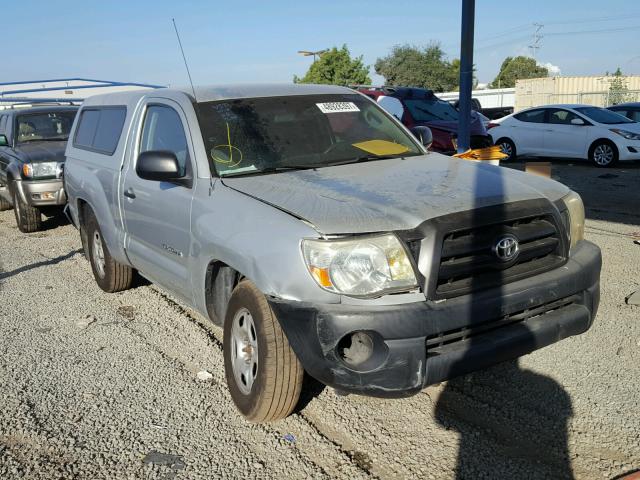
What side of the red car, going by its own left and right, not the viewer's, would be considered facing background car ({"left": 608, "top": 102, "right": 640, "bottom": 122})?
left

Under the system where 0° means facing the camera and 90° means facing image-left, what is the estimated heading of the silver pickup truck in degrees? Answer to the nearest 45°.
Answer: approximately 315°

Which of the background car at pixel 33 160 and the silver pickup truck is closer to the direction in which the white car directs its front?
the silver pickup truck

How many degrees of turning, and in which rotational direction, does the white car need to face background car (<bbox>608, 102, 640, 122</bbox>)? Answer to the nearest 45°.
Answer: approximately 90° to its left

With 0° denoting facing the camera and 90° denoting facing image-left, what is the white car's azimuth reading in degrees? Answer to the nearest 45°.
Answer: approximately 315°

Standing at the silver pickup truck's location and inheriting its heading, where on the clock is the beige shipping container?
The beige shipping container is roughly at 8 o'clock from the silver pickup truck.

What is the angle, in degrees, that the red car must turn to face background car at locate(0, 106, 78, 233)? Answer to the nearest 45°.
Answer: approximately 90° to its right
